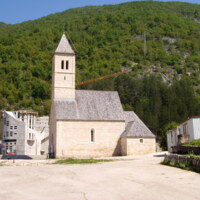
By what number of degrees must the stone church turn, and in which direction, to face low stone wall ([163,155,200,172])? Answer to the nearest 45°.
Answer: approximately 90° to its left

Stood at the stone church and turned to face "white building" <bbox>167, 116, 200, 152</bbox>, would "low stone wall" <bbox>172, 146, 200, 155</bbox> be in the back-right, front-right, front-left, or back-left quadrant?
front-right

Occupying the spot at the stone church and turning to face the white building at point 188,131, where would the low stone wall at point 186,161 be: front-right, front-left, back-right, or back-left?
front-right

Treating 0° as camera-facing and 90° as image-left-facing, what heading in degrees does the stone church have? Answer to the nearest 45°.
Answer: approximately 90°

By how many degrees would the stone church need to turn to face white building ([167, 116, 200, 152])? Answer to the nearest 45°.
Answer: approximately 135° to its left

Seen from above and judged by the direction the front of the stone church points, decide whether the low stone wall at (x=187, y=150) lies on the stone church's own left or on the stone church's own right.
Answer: on the stone church's own left
